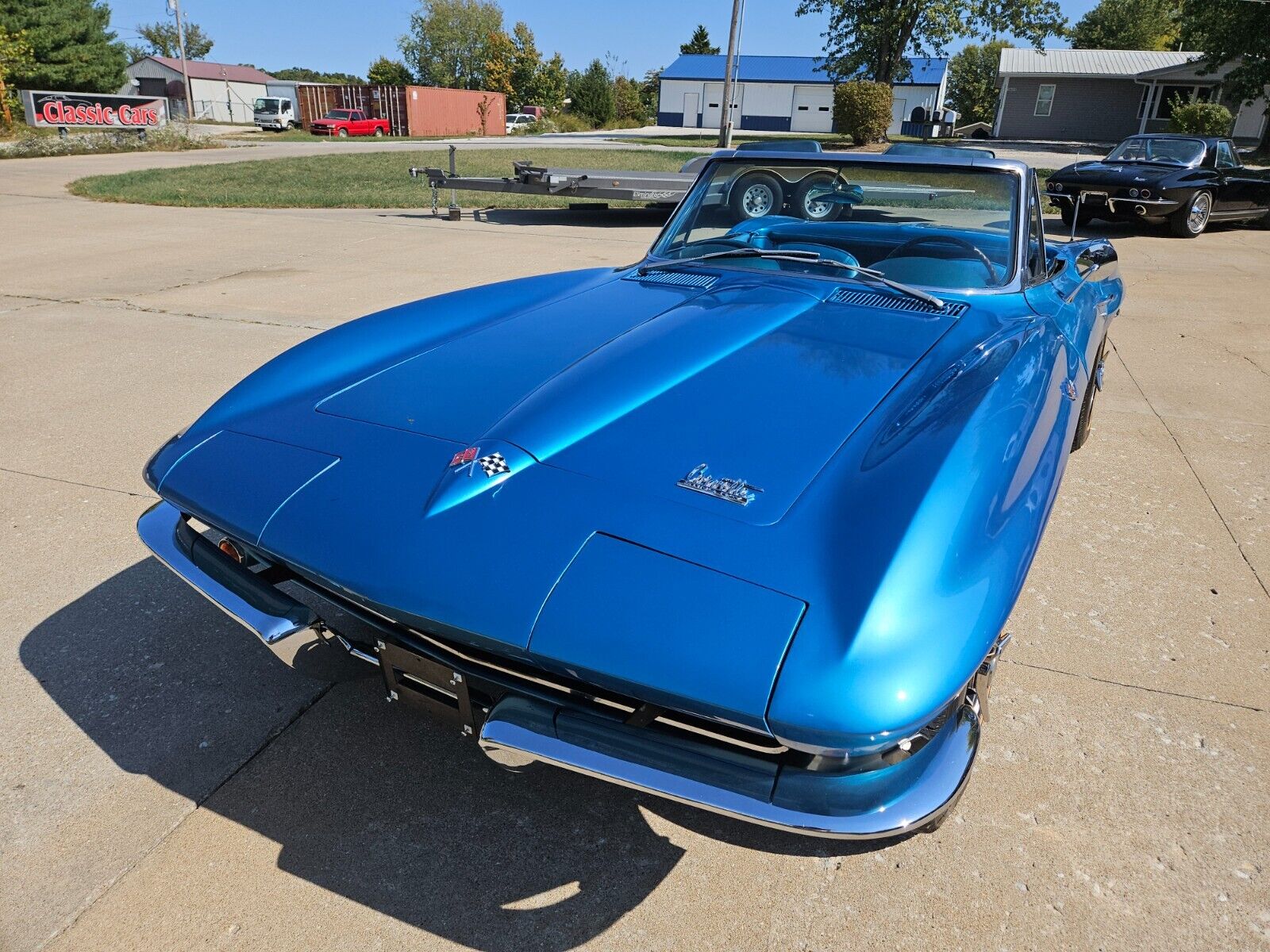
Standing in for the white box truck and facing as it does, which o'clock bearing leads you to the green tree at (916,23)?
The green tree is roughly at 9 o'clock from the white box truck.

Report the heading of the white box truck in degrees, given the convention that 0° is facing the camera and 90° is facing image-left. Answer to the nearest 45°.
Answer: approximately 45°

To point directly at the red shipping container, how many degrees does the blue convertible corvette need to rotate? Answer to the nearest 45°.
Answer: approximately 135° to its right

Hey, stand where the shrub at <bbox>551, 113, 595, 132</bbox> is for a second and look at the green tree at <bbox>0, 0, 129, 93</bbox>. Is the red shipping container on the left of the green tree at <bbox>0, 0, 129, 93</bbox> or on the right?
left

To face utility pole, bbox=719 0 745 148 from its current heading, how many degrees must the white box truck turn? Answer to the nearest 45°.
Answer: approximately 45° to its left

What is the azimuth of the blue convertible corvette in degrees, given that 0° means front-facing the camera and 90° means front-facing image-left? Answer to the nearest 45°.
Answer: approximately 45°

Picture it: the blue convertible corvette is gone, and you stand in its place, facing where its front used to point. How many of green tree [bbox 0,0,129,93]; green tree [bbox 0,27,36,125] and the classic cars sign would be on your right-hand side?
3
